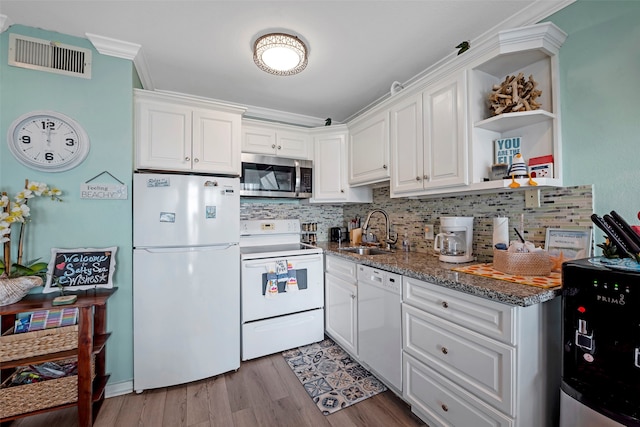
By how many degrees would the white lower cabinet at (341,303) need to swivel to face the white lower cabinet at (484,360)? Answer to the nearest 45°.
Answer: approximately 90° to its left

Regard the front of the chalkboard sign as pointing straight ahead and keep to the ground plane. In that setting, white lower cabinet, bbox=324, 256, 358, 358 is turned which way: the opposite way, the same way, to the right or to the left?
to the right

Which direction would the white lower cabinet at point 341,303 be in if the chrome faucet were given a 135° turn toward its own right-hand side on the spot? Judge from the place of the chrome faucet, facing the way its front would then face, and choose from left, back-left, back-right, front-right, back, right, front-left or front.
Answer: back-left

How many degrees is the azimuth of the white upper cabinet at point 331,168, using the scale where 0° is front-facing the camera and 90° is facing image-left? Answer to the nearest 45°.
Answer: approximately 0°

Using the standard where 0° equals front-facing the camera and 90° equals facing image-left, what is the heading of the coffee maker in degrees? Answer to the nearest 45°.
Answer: approximately 45°

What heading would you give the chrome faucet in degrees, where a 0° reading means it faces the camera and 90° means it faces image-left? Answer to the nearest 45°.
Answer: approximately 45°

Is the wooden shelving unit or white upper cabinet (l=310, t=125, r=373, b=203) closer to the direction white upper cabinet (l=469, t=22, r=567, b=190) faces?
the wooden shelving unit
